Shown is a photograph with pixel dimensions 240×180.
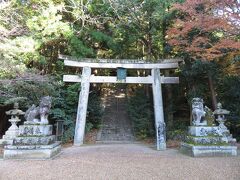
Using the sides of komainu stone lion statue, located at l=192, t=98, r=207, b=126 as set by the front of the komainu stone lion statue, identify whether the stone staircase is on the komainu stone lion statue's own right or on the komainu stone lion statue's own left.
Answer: on the komainu stone lion statue's own right

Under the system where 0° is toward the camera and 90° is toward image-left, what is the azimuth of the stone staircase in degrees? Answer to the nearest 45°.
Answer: approximately 0°

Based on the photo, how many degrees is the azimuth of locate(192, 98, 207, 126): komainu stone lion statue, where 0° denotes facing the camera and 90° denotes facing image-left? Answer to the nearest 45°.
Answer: approximately 45°
